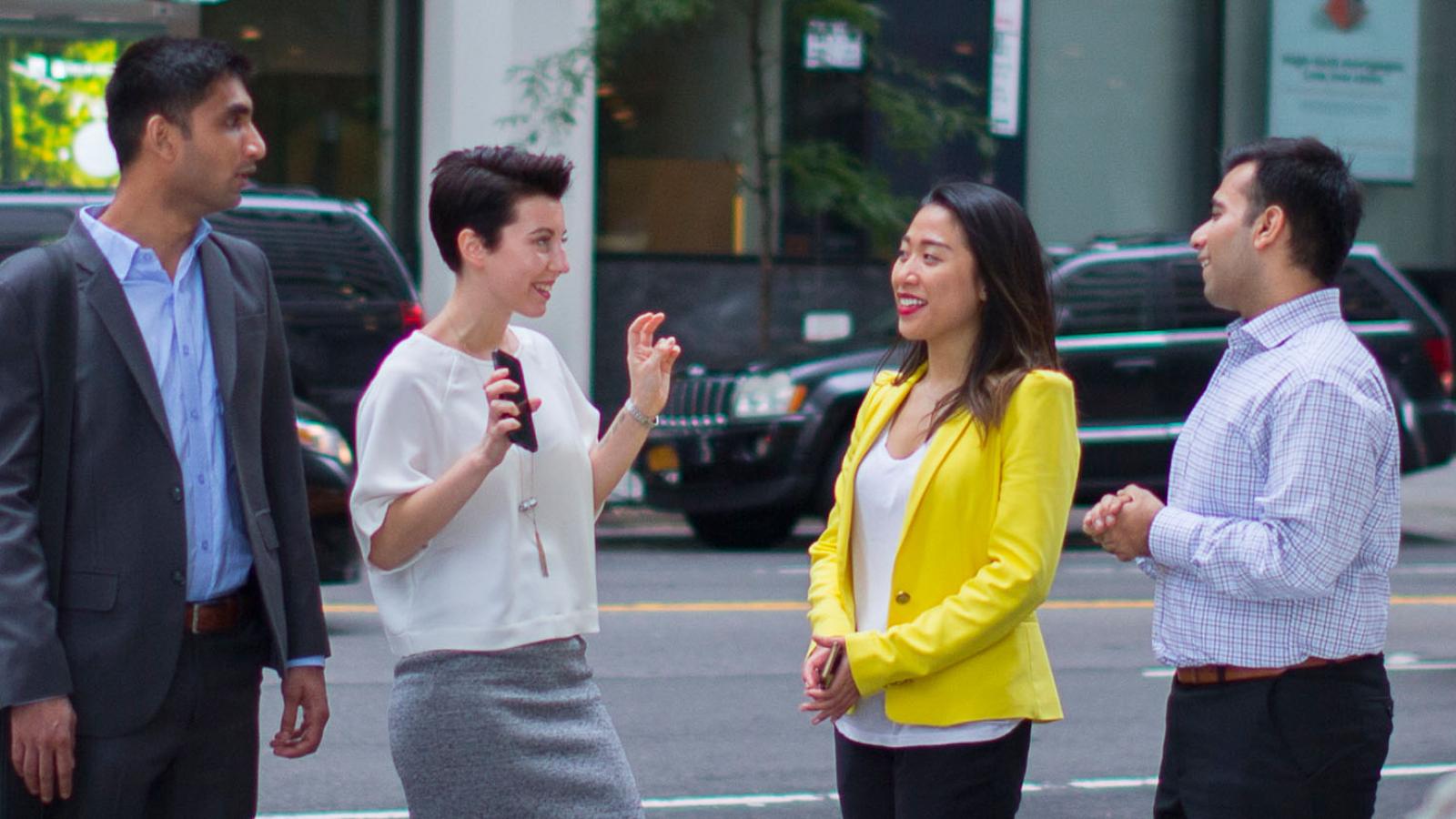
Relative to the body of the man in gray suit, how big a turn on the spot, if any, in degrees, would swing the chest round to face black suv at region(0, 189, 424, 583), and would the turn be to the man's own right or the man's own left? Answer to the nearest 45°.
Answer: approximately 135° to the man's own left

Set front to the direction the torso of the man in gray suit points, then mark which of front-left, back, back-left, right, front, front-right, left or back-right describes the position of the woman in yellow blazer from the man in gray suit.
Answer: front-left

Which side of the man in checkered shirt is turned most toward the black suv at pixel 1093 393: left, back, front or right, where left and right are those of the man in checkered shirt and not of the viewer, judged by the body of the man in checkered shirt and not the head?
right

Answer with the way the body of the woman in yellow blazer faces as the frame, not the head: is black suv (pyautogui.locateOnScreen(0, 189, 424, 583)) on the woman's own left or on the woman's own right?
on the woman's own right

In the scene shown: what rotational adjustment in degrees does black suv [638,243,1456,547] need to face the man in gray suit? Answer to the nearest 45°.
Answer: approximately 45° to its left

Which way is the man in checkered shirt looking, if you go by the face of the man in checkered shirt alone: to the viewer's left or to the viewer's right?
to the viewer's left

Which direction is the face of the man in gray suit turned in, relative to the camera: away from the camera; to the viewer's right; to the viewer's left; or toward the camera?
to the viewer's right

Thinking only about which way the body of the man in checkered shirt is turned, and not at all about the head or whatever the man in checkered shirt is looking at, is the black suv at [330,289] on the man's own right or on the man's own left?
on the man's own right

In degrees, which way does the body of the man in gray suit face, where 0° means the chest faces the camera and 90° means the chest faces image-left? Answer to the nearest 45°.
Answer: approximately 315°

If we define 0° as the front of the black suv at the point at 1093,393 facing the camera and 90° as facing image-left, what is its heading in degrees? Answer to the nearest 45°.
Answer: approximately 45°

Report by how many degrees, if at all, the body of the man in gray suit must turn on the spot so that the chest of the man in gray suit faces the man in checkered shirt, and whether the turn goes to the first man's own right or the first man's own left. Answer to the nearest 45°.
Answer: approximately 45° to the first man's own left

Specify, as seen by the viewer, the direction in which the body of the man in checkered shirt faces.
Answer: to the viewer's left
